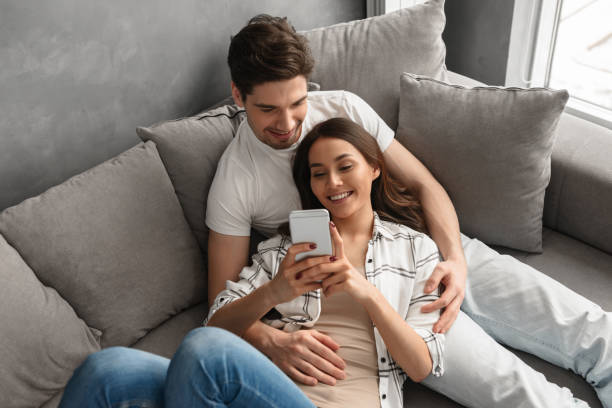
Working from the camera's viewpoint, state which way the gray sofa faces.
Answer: facing the viewer and to the right of the viewer
